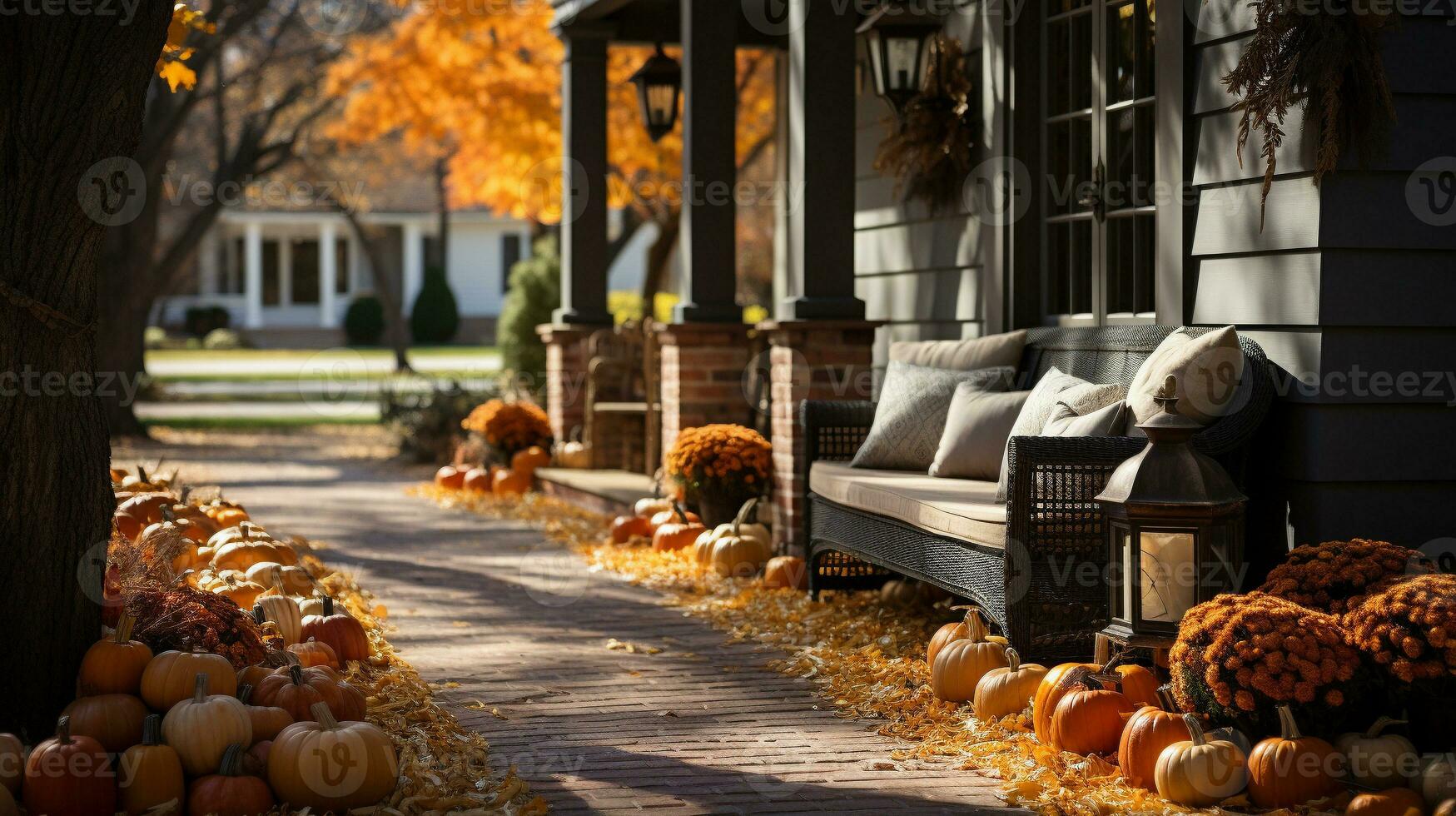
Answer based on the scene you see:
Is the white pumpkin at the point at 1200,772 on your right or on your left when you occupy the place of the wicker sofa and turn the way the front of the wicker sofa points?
on your left

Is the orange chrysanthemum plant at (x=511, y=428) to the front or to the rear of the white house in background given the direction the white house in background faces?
to the front

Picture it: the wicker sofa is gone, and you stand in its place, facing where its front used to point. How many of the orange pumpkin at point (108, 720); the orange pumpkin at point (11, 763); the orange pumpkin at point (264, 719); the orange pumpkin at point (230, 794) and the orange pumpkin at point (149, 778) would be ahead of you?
5

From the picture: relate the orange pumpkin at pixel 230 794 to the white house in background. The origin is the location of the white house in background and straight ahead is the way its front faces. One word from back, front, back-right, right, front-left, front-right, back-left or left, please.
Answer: front

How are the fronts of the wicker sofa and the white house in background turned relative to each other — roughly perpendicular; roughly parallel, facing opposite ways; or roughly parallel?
roughly perpendicular

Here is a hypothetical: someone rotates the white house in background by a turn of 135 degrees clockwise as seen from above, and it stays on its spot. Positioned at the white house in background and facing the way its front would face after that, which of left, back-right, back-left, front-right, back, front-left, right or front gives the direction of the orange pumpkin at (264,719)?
back-left

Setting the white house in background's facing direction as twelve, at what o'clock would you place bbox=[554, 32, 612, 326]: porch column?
The porch column is roughly at 12 o'clock from the white house in background.

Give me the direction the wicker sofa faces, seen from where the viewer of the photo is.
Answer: facing the viewer and to the left of the viewer

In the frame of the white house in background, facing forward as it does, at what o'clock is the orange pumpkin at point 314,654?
The orange pumpkin is roughly at 12 o'clock from the white house in background.

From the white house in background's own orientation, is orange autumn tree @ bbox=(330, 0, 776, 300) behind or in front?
in front

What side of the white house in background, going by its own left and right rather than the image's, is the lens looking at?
front

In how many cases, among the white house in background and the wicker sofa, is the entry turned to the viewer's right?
0

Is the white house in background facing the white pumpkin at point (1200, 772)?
yes

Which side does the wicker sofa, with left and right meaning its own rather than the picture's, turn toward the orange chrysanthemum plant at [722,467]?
right

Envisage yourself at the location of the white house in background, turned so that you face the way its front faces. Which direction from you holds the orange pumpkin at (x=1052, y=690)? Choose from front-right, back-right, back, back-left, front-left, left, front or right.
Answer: front

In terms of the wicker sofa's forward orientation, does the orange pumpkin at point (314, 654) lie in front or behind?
in front

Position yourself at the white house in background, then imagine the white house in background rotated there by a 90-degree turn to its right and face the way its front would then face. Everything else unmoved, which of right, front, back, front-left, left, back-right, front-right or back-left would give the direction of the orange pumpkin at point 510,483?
left

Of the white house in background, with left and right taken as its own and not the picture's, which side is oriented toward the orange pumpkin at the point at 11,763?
front
